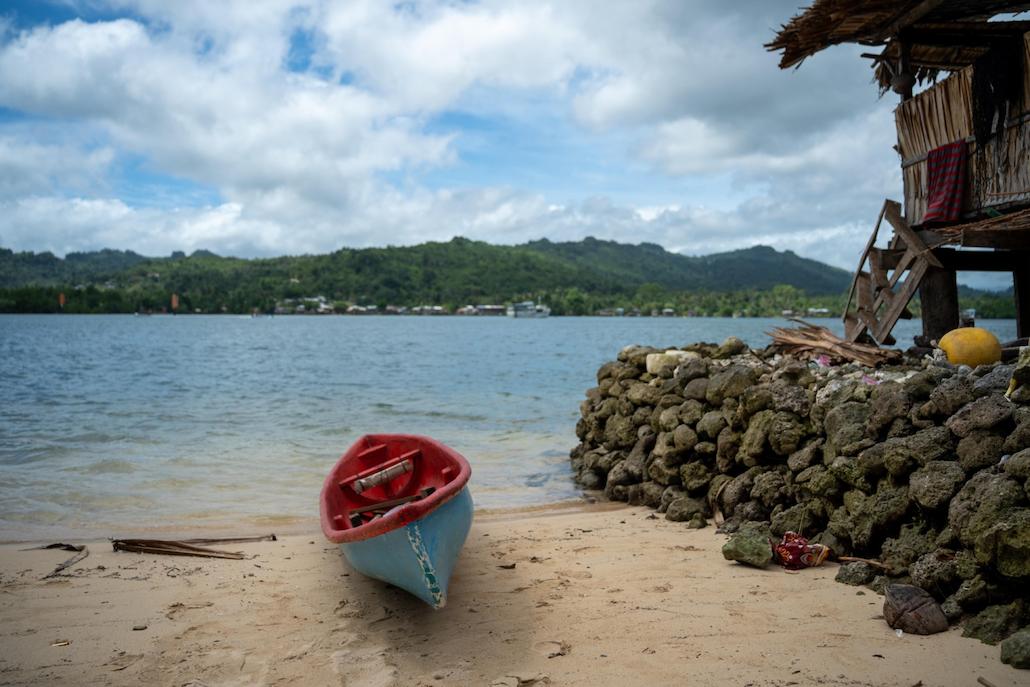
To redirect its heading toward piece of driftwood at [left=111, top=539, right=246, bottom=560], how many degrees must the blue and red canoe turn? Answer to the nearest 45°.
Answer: approximately 135° to its right

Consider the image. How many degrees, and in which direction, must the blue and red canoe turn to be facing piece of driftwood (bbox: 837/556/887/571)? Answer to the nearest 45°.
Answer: approximately 90° to its left

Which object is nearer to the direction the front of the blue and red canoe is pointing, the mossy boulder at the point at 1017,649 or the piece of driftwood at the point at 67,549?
the mossy boulder

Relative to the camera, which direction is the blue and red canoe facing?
toward the camera

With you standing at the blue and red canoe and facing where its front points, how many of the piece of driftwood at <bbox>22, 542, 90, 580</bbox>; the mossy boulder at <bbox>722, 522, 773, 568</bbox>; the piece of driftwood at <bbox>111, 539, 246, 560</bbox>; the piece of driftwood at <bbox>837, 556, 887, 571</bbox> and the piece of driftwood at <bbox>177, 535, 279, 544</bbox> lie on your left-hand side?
2

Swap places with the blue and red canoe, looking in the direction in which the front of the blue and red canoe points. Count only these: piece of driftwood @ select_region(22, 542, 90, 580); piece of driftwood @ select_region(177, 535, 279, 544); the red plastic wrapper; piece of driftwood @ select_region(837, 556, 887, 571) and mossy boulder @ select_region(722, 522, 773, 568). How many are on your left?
3

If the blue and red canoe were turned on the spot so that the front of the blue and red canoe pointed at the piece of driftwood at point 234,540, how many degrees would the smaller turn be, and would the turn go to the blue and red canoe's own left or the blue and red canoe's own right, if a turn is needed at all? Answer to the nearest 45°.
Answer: approximately 135° to the blue and red canoe's own right

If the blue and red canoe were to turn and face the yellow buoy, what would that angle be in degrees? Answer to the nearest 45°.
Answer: approximately 90° to its left

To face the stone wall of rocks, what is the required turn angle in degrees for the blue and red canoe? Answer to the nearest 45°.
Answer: approximately 90° to its left

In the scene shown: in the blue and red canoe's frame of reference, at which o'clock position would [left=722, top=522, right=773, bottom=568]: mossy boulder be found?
The mossy boulder is roughly at 9 o'clock from the blue and red canoe.

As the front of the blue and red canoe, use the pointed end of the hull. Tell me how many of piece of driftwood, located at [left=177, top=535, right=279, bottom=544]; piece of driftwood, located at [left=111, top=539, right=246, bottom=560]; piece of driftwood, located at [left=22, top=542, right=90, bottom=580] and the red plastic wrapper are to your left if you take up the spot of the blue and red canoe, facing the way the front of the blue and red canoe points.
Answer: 1

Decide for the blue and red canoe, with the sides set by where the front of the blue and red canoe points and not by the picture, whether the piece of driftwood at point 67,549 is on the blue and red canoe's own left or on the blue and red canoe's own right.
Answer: on the blue and red canoe's own right

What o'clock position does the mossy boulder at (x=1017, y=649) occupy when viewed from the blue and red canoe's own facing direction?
The mossy boulder is roughly at 10 o'clock from the blue and red canoe.
